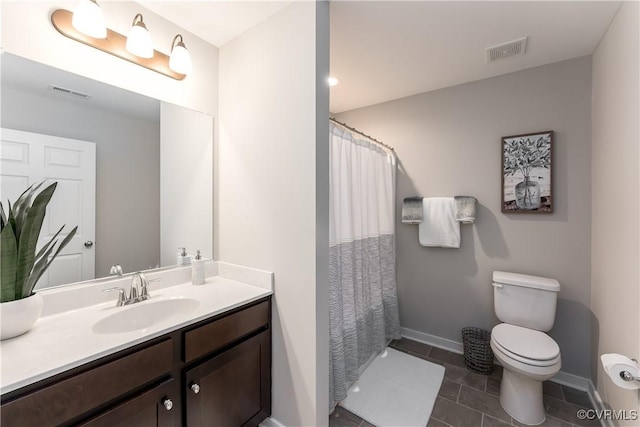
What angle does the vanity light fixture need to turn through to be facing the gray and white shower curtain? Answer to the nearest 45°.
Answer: approximately 45° to its left

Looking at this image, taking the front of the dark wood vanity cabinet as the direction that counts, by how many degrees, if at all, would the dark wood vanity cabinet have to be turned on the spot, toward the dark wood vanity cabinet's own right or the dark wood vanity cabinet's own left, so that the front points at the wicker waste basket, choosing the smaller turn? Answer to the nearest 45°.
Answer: approximately 45° to the dark wood vanity cabinet's own left

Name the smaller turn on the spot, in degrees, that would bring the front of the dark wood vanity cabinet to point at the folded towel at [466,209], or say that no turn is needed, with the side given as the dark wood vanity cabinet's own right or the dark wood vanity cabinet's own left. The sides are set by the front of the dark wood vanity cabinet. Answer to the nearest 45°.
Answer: approximately 45° to the dark wood vanity cabinet's own left

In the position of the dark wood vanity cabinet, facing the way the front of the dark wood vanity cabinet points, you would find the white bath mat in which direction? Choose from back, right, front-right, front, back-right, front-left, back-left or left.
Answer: front-left

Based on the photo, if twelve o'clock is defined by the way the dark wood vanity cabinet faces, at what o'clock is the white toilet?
The white toilet is roughly at 11 o'clock from the dark wood vanity cabinet.

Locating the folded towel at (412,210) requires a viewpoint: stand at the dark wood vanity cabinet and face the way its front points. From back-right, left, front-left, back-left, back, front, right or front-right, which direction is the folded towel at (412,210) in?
front-left

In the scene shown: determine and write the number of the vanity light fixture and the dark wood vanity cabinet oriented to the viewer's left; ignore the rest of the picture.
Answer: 0

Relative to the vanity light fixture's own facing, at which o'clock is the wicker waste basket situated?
The wicker waste basket is roughly at 11 o'clock from the vanity light fixture.

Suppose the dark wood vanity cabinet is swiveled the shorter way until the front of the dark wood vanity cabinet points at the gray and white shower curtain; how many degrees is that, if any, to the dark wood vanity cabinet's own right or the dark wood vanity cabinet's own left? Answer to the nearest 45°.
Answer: approximately 45° to the dark wood vanity cabinet's own left

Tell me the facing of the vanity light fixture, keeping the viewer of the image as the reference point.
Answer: facing the viewer and to the right of the viewer
